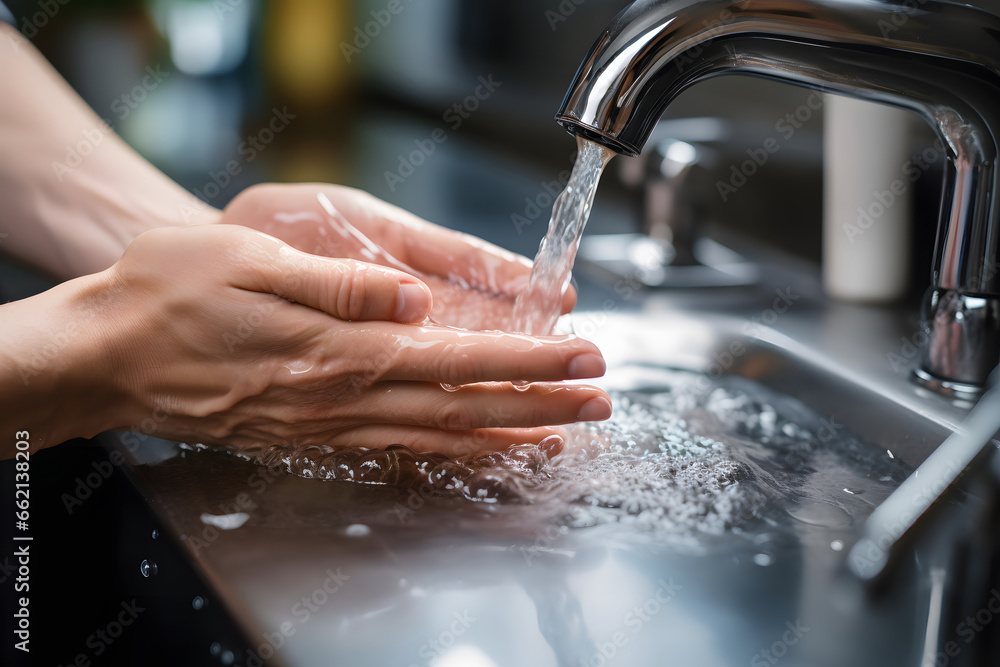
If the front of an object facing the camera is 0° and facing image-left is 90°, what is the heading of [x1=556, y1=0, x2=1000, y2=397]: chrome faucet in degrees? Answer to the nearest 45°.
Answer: approximately 90°
